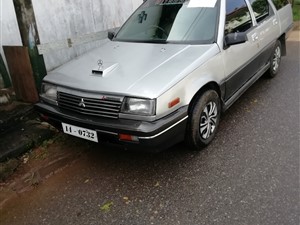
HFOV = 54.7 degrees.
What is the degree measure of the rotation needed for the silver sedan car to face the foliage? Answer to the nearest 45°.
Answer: approximately 180°

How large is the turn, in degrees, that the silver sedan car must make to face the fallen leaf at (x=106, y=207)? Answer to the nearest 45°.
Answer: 0° — it already faces it

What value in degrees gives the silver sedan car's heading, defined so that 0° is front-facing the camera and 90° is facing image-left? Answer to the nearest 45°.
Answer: approximately 45°

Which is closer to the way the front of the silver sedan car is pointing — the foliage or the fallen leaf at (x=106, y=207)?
the fallen leaf
